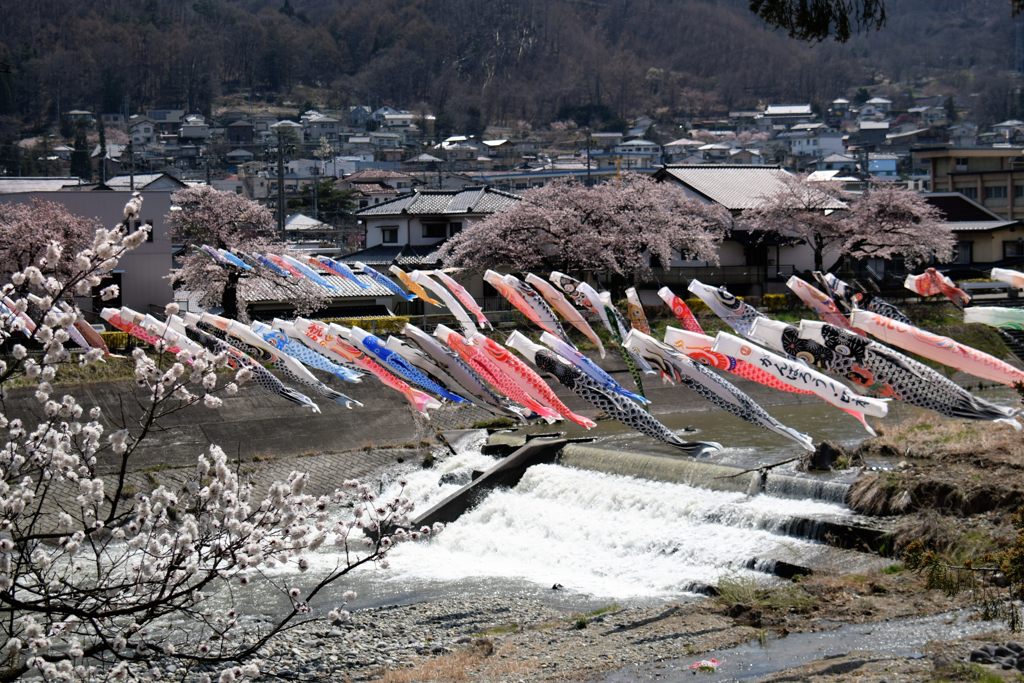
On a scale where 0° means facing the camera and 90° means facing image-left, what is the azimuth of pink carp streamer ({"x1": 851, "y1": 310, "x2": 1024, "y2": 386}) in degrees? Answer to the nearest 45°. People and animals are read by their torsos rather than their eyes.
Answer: approximately 90°

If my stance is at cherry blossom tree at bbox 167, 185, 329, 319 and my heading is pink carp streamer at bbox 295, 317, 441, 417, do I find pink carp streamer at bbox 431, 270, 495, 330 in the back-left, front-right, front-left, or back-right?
front-left

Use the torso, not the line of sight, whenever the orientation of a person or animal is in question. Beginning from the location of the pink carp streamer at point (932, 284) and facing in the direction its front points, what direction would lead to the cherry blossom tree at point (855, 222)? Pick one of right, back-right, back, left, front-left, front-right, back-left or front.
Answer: right

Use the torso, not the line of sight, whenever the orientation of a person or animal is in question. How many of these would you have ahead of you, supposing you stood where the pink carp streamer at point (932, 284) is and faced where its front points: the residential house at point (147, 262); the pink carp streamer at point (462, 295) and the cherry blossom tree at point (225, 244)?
3

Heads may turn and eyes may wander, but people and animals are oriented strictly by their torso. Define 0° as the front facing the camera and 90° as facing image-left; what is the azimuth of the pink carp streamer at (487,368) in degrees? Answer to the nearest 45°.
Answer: approximately 90°

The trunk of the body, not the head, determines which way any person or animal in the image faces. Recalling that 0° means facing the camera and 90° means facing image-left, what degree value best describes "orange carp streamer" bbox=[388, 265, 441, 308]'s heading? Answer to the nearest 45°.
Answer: approximately 90°

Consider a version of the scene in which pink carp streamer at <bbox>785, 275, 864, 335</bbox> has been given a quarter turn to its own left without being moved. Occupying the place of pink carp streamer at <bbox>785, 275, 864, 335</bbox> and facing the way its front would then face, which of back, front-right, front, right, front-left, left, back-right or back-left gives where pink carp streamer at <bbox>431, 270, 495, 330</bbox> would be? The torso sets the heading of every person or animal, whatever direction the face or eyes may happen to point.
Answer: right

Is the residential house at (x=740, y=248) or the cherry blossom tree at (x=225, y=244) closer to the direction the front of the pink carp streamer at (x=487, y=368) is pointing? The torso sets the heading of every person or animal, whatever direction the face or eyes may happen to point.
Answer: the cherry blossom tree

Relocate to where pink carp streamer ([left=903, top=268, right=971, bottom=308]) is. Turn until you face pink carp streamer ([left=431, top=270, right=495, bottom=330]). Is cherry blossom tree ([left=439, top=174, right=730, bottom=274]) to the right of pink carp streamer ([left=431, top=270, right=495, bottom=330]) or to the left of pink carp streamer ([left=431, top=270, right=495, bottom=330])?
right

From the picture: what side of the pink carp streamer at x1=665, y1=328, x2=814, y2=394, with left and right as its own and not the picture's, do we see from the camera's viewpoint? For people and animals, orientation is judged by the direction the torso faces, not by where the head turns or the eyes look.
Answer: left

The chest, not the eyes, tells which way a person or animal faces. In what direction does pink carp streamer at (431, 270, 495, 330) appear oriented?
to the viewer's left

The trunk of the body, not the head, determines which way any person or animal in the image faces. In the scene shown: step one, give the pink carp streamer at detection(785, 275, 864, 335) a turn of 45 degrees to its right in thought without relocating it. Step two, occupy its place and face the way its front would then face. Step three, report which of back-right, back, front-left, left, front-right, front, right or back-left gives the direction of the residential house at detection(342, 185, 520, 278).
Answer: front

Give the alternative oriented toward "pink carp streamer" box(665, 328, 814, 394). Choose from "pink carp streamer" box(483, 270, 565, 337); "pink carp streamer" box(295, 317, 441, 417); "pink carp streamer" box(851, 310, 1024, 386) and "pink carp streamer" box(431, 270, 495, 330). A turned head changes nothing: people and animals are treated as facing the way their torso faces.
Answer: "pink carp streamer" box(851, 310, 1024, 386)

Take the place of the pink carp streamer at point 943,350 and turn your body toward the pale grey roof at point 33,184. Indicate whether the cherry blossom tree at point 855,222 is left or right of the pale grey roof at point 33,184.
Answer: right

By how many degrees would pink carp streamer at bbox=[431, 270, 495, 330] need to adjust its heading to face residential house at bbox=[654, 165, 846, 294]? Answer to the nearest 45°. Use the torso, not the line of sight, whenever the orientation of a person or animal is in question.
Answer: approximately 135° to its right

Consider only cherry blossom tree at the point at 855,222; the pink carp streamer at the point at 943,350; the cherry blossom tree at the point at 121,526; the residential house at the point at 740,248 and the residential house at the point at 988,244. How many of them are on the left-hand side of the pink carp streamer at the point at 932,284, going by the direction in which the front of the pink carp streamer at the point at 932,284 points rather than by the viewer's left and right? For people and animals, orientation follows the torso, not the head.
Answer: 2
